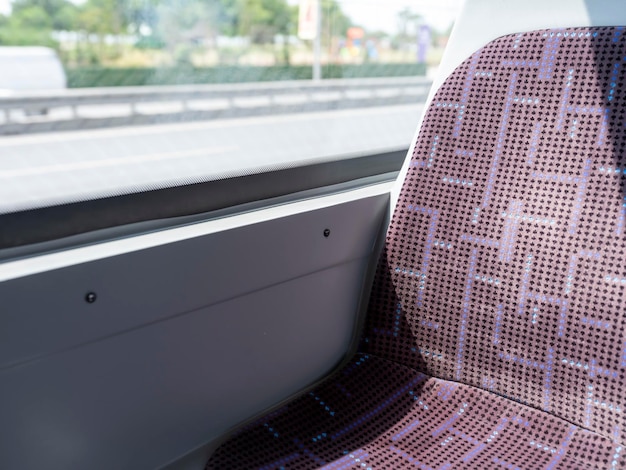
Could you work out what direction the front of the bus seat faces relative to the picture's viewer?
facing the viewer and to the left of the viewer

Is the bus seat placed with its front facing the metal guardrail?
no

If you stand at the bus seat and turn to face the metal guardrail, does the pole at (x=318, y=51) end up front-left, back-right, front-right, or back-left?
front-right

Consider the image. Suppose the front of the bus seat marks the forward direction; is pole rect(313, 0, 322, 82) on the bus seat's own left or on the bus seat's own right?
on the bus seat's own right
